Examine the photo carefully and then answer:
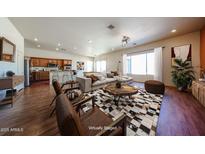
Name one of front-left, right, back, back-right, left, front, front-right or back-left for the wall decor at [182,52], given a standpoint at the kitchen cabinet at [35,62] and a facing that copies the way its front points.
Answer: front-left

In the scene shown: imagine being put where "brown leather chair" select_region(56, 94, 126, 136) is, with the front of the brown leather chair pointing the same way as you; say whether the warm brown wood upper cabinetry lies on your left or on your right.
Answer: on your left

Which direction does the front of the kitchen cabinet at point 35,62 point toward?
toward the camera

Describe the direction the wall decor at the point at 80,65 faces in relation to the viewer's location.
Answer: facing the viewer

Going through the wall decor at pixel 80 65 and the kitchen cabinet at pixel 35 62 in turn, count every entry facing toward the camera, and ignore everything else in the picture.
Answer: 2

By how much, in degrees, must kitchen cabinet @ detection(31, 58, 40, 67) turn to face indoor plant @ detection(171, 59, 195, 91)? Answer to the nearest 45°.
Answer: approximately 45° to its left

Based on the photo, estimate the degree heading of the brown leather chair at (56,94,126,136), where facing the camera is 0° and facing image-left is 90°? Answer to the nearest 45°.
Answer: approximately 225°

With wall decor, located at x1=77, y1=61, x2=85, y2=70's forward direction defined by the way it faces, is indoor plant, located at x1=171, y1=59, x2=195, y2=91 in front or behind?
in front

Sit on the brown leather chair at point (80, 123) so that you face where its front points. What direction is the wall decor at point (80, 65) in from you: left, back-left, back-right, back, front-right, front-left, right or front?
front-left

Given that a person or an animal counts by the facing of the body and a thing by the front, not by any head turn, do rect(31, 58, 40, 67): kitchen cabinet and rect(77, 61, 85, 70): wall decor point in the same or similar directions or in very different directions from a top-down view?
same or similar directions

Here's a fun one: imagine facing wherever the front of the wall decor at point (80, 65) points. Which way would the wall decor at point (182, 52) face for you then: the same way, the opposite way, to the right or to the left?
to the right

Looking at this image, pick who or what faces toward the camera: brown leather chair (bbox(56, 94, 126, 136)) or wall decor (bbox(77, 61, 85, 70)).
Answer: the wall decor

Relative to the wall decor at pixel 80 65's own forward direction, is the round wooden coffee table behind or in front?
in front
